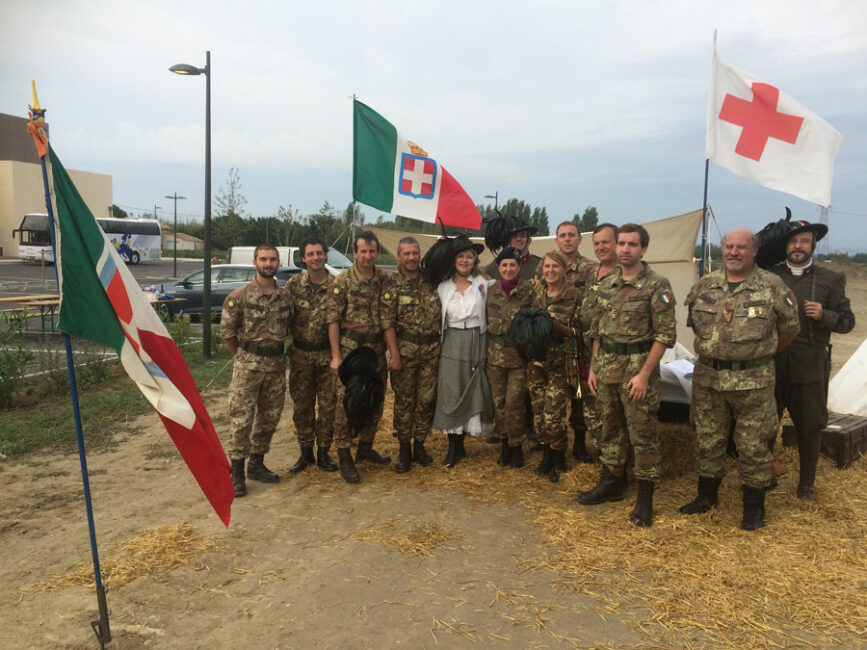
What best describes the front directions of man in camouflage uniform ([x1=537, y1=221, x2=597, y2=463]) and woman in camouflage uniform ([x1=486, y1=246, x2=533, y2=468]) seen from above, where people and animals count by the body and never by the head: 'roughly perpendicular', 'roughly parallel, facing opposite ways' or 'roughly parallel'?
roughly parallel

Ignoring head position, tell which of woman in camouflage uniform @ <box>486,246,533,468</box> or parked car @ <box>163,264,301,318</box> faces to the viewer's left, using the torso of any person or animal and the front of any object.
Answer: the parked car

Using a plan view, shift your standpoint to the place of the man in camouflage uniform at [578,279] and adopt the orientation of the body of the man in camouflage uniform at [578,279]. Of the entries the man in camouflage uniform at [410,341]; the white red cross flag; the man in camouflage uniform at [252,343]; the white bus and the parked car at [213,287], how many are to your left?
1

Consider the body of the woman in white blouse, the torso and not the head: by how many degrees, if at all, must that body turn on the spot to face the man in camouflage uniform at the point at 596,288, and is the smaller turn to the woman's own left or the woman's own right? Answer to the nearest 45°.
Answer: approximately 45° to the woman's own left

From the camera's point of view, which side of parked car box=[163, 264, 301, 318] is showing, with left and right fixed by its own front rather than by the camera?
left

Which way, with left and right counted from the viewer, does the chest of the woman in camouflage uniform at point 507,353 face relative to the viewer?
facing the viewer

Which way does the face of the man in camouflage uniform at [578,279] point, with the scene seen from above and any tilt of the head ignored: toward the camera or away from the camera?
toward the camera

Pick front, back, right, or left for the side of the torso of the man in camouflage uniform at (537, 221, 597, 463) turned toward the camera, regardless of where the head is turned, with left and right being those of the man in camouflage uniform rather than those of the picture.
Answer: front

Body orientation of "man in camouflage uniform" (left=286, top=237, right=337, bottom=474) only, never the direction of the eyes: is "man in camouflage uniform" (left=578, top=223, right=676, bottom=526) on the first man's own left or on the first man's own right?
on the first man's own left

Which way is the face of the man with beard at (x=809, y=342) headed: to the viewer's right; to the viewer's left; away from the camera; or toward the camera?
toward the camera

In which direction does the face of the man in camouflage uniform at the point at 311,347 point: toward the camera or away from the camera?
toward the camera

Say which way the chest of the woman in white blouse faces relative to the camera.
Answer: toward the camera

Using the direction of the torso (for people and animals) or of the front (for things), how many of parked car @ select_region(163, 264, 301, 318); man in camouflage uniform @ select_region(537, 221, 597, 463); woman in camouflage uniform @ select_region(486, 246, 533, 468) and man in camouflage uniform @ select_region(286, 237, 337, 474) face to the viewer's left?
1

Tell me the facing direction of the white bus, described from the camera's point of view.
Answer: facing the viewer and to the left of the viewer

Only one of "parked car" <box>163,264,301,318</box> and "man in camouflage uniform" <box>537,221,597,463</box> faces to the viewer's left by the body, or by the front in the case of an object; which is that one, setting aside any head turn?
the parked car

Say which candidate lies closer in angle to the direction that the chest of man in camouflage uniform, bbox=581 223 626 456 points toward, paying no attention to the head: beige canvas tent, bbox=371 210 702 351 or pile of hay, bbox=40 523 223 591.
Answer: the pile of hay
